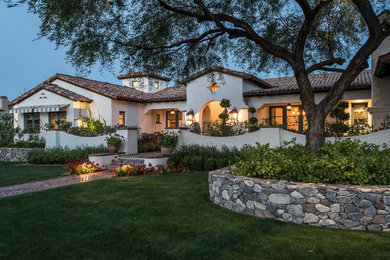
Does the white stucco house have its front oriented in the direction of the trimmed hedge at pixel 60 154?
no

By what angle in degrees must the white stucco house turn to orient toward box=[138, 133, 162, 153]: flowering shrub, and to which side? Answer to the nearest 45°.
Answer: approximately 45° to its right

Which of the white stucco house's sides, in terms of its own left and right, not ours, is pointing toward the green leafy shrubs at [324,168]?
front

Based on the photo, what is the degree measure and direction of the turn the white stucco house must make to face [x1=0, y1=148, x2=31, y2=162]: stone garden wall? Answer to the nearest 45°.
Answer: approximately 90° to its right

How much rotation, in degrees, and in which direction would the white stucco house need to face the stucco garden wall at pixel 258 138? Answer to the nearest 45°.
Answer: approximately 45° to its left

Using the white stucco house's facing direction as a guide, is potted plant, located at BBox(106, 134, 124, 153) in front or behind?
in front

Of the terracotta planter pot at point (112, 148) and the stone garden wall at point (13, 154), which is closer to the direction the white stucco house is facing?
the terracotta planter pot

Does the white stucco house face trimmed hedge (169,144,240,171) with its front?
yes

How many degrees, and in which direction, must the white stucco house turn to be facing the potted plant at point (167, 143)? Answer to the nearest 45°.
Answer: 0° — it already faces it

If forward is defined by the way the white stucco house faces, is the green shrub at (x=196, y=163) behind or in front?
in front

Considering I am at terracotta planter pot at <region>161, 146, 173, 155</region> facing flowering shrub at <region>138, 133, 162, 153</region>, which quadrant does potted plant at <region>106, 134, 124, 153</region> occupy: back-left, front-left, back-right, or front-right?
front-left

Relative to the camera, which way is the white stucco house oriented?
toward the camera
